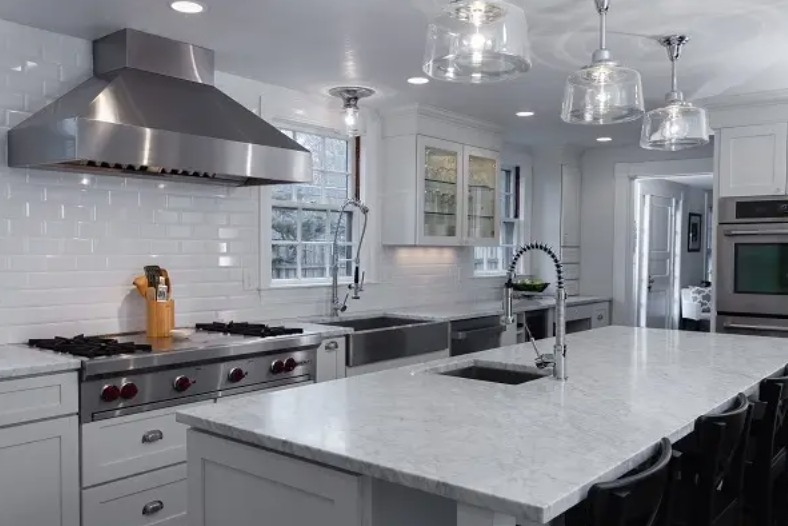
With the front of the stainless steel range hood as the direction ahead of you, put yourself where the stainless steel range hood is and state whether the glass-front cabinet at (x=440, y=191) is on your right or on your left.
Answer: on your left

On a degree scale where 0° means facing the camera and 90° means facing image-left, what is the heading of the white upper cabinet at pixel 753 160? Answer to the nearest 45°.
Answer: approximately 0°

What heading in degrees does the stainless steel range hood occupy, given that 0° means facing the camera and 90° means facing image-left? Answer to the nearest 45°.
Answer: approximately 315°

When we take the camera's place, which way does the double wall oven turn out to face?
facing the viewer

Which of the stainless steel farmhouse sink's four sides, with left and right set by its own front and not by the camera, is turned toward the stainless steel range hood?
right

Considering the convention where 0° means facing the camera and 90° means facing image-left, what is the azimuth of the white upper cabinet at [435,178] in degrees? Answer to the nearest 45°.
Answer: approximately 315°

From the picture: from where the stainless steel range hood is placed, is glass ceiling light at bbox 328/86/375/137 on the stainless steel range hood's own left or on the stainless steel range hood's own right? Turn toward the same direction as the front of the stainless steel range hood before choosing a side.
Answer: on the stainless steel range hood's own left

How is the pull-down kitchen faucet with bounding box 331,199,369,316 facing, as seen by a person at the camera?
facing the viewer and to the right of the viewer

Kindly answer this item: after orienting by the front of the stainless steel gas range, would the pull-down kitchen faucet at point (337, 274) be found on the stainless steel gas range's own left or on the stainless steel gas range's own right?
on the stainless steel gas range's own left

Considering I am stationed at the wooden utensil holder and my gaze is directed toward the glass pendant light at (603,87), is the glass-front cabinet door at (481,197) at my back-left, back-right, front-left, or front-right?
front-left

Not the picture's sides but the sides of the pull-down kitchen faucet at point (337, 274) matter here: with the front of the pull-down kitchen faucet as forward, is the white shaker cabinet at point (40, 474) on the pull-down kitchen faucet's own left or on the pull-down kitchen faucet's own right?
on the pull-down kitchen faucet's own right

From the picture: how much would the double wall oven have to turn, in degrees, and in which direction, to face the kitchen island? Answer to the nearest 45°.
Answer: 0° — it already faces it

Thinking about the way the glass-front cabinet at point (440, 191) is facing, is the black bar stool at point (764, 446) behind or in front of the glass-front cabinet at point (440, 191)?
in front

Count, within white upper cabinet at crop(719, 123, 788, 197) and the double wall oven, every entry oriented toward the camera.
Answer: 2

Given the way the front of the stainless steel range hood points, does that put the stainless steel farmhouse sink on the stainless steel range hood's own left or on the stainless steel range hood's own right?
on the stainless steel range hood's own left

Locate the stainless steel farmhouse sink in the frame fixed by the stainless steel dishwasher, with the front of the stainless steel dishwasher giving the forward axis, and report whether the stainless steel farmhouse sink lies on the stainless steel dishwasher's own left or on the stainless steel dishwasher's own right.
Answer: on the stainless steel dishwasher's own right
